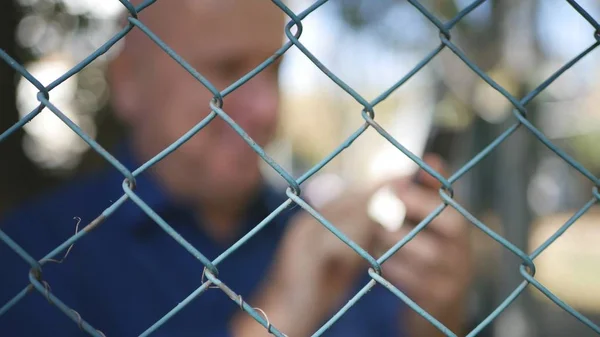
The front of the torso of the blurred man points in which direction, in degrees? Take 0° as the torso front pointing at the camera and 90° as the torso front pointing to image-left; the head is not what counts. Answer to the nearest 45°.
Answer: approximately 315°
